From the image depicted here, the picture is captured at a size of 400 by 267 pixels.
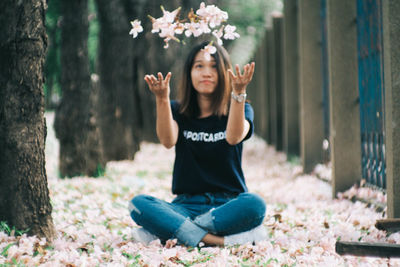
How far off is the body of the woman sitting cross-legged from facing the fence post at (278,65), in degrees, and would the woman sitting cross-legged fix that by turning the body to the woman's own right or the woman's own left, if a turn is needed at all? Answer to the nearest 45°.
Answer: approximately 180°

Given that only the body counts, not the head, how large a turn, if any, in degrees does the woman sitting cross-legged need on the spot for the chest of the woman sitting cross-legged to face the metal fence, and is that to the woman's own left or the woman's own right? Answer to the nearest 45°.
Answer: approximately 135° to the woman's own left

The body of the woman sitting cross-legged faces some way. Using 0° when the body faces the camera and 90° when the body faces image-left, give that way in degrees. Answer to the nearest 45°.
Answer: approximately 0°

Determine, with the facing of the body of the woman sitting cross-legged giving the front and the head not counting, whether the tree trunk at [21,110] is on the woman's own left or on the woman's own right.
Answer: on the woman's own right

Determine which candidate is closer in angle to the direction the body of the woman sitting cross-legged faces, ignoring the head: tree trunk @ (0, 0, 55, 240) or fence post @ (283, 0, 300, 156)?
the tree trunk

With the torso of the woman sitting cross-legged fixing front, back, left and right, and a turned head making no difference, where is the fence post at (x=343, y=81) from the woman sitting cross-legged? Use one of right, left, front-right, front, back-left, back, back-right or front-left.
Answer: back-left

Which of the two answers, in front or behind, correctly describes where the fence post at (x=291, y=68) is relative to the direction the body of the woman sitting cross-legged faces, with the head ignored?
behind

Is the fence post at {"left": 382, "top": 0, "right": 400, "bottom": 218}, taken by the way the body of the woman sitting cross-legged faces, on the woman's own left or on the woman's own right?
on the woman's own left
